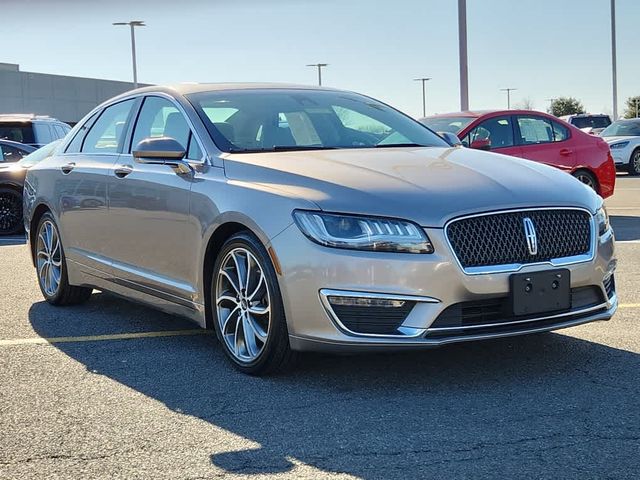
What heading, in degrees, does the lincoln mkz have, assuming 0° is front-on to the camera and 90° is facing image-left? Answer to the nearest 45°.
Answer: approximately 315°

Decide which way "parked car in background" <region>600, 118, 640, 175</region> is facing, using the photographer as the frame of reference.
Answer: facing the viewer and to the left of the viewer

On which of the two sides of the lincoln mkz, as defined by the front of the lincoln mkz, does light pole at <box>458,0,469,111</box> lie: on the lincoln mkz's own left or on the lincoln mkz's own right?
on the lincoln mkz's own left

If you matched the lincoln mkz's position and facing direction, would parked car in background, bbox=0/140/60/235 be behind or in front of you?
behind

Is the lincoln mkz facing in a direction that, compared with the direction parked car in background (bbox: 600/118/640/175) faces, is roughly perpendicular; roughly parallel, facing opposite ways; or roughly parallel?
roughly perpendicular

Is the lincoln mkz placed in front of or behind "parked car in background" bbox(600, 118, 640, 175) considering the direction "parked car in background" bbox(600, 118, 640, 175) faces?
in front

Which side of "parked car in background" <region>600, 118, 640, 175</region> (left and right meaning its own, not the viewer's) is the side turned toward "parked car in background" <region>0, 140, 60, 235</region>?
front
